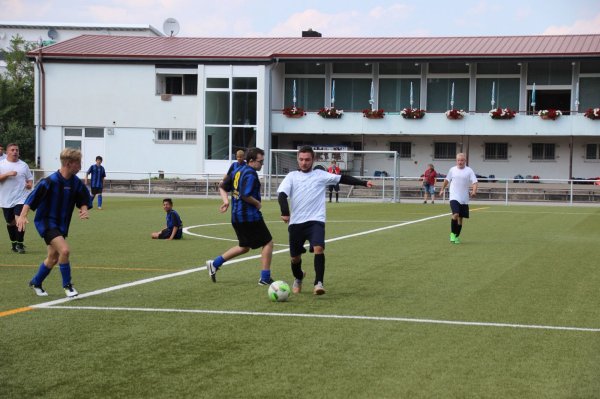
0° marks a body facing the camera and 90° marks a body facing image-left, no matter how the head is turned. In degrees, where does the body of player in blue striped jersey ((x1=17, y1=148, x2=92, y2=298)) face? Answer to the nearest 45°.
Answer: approximately 315°

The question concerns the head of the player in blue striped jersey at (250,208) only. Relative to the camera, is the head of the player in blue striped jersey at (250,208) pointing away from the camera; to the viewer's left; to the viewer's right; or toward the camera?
to the viewer's right

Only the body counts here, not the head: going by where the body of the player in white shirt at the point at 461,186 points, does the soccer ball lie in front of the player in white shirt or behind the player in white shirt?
in front

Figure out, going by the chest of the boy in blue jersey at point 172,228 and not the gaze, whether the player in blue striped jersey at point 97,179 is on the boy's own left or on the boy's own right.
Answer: on the boy's own right

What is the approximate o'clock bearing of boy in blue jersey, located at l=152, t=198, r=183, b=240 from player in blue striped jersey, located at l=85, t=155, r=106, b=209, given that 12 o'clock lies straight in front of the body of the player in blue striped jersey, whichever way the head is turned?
The boy in blue jersey is roughly at 12 o'clock from the player in blue striped jersey.

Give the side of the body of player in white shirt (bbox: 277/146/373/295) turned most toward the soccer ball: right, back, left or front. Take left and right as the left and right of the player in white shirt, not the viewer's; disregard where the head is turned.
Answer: front

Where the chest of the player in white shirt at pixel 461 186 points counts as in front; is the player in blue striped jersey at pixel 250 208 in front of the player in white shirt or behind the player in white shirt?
in front

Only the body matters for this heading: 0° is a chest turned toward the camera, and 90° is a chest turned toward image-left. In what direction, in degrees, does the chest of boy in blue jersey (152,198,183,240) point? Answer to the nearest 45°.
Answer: approximately 45°
